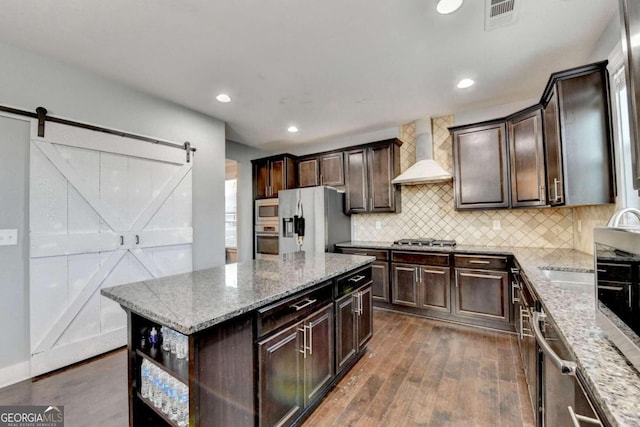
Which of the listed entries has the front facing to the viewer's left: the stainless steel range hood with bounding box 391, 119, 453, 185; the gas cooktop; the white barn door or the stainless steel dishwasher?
the stainless steel dishwasher

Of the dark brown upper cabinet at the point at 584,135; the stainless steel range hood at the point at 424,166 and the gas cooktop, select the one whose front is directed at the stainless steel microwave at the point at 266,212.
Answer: the dark brown upper cabinet

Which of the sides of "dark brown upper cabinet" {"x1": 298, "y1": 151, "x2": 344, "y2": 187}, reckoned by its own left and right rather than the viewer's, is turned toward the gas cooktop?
left

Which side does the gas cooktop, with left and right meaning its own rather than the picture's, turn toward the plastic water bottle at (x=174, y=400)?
front

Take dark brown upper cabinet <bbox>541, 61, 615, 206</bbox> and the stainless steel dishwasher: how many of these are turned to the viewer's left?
2

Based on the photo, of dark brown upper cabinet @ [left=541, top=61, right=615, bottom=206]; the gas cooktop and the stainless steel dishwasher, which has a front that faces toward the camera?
the gas cooktop

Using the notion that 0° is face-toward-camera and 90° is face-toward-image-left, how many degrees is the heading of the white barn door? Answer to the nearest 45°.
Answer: approximately 315°

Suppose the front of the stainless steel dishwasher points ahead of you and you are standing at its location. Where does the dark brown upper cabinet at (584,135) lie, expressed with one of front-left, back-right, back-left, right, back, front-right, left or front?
right

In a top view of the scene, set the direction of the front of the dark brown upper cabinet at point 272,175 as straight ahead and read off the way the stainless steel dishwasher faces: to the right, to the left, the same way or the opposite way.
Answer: to the right

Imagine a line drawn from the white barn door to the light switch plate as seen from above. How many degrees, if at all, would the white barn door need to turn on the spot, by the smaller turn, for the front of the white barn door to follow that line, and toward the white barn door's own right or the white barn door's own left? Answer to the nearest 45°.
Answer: approximately 135° to the white barn door's own right

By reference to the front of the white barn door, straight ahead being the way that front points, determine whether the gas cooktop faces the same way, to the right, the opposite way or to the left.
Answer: to the right

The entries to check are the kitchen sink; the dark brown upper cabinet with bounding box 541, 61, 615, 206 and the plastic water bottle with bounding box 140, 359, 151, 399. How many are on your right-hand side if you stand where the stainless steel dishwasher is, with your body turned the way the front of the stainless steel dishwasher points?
2

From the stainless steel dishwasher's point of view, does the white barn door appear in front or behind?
in front

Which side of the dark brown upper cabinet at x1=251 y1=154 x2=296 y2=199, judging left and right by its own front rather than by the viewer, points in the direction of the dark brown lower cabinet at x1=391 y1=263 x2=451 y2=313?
left

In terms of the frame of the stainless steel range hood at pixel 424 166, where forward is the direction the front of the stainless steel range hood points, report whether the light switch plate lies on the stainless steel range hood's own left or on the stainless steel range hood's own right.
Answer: on the stainless steel range hood's own right

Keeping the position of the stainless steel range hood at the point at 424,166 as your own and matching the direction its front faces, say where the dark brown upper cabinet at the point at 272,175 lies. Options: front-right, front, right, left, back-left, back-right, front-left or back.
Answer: right

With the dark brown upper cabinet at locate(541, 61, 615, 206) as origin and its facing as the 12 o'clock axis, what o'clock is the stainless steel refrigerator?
The stainless steel refrigerator is roughly at 12 o'clock from the dark brown upper cabinet.

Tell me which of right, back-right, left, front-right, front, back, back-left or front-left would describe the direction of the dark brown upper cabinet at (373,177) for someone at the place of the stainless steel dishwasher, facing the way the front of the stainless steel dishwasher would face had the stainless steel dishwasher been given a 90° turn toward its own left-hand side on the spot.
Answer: back-right
